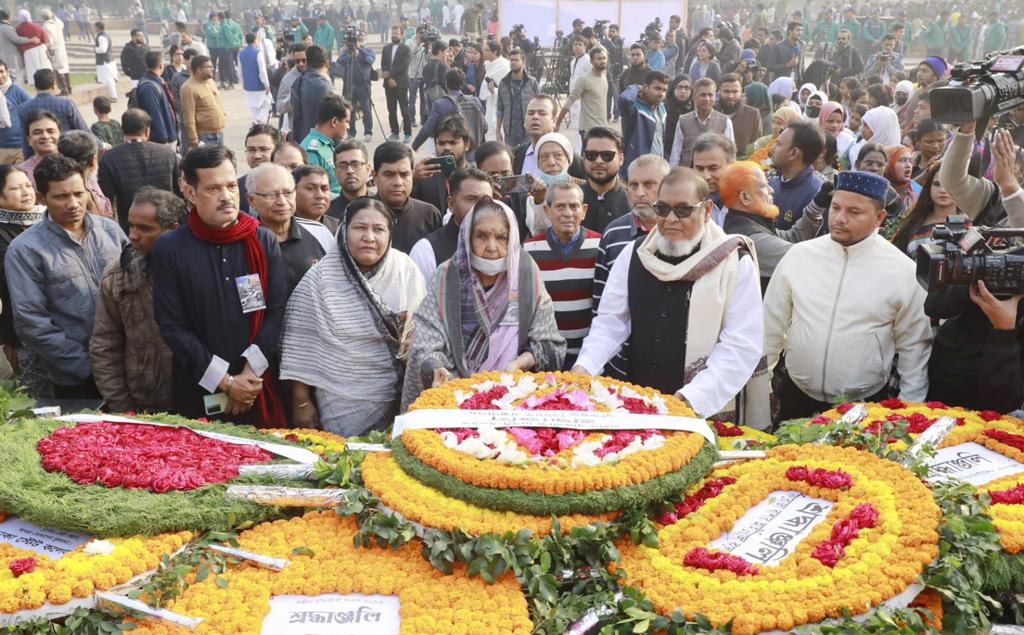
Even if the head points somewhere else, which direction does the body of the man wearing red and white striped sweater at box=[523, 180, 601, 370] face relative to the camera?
toward the camera

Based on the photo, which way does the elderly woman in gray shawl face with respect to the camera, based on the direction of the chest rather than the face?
toward the camera

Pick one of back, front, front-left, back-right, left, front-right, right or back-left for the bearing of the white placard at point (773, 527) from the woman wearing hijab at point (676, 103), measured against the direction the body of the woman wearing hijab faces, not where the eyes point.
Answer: front-right

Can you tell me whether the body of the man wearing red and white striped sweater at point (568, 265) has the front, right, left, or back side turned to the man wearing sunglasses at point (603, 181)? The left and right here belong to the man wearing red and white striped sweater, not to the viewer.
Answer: back

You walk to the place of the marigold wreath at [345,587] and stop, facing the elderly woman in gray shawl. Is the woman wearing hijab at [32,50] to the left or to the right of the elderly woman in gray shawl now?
left

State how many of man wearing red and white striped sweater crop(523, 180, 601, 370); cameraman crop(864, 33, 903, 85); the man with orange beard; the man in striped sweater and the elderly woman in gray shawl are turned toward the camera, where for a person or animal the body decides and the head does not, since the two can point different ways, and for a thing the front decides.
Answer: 4
